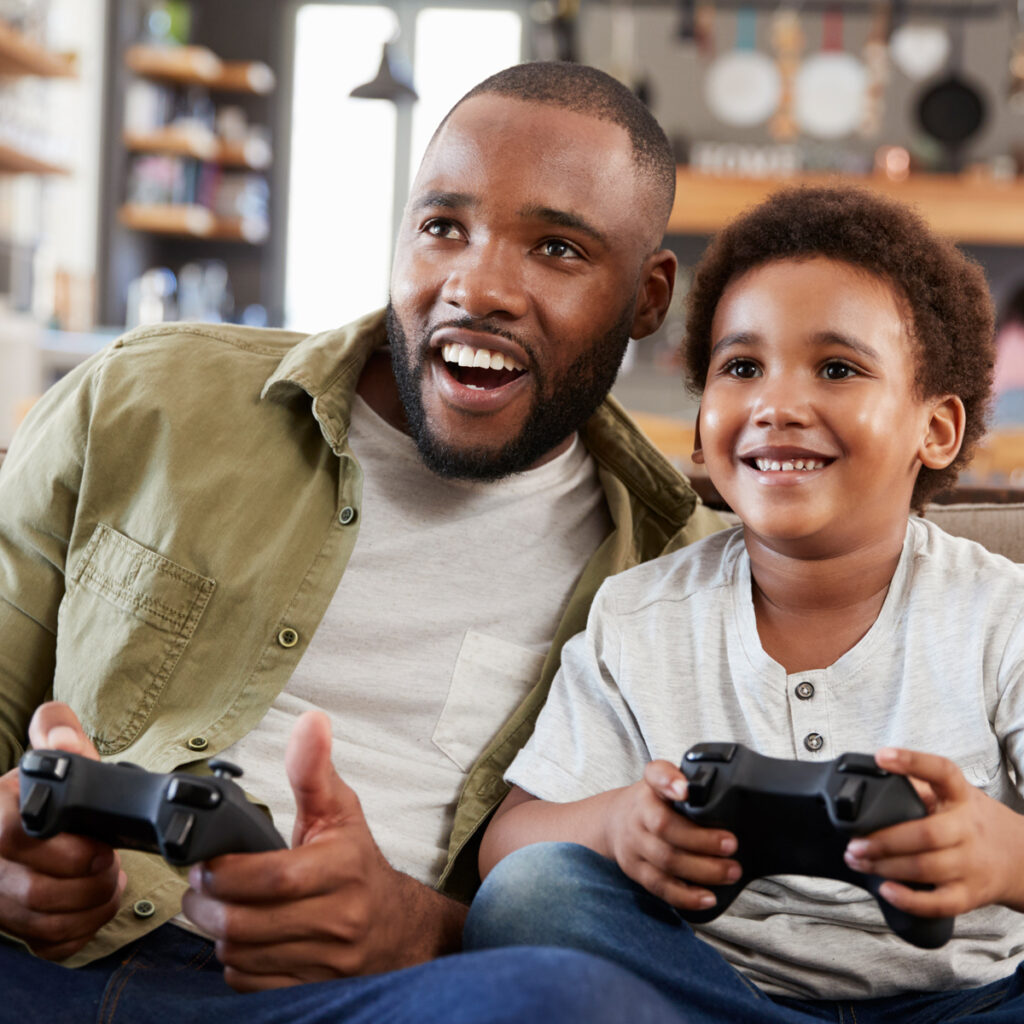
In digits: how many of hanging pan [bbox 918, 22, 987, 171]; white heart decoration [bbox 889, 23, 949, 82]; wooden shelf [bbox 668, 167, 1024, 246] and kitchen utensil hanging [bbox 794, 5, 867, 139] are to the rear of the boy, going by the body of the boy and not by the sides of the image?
4

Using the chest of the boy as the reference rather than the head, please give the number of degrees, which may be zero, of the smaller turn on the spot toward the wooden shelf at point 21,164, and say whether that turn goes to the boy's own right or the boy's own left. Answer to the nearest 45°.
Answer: approximately 135° to the boy's own right

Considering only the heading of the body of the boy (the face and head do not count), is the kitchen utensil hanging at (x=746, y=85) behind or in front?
behind

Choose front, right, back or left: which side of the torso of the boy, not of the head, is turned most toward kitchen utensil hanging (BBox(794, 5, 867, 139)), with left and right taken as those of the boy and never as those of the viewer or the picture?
back

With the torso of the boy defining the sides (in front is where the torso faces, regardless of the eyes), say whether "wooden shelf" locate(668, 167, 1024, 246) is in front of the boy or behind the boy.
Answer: behind

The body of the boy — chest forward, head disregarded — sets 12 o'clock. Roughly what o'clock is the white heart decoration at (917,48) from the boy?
The white heart decoration is roughly at 6 o'clock from the boy.

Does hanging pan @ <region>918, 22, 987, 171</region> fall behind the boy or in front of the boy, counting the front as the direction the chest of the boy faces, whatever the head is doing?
behind

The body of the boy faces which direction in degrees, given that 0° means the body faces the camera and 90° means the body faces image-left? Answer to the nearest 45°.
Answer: approximately 0°
